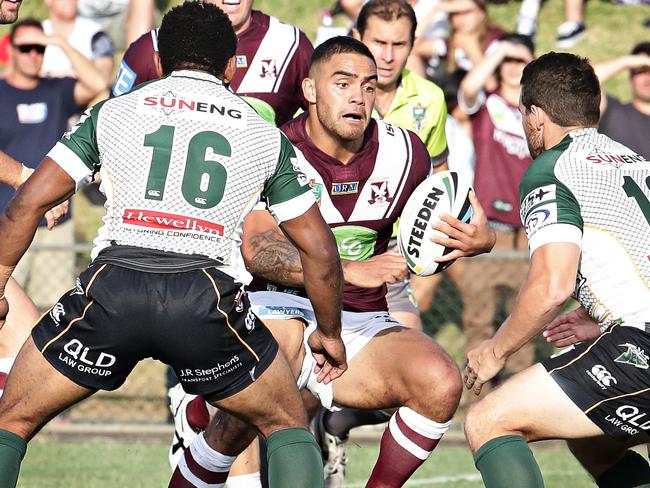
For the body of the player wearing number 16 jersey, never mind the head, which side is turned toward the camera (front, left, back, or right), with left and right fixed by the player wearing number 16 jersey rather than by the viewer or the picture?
back

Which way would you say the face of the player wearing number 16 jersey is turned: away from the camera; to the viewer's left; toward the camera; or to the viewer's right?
away from the camera

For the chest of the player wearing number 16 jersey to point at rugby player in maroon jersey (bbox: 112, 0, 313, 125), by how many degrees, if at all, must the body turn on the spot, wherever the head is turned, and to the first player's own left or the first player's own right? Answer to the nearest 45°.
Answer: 0° — they already face them
